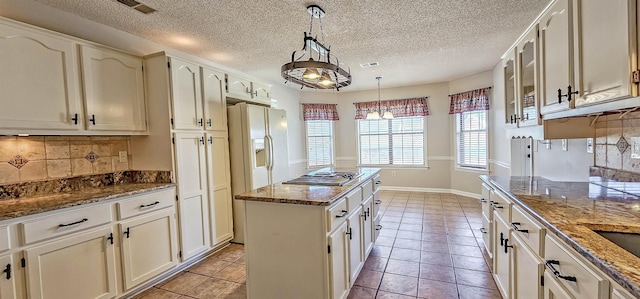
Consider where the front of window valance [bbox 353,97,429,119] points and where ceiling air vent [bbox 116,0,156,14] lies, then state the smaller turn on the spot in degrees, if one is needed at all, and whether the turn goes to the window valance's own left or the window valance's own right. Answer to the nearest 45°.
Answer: approximately 45° to the window valance's own right

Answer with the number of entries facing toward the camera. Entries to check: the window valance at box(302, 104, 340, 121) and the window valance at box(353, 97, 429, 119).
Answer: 2

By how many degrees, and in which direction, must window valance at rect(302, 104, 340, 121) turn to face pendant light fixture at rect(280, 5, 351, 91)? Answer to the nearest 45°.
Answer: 0° — it already faces it

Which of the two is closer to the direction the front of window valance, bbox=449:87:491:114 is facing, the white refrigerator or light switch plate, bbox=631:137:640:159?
the white refrigerator

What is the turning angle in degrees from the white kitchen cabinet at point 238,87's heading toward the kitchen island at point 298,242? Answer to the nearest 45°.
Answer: approximately 45° to its right

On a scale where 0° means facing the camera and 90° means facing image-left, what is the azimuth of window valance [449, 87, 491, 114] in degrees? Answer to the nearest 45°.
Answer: approximately 45°

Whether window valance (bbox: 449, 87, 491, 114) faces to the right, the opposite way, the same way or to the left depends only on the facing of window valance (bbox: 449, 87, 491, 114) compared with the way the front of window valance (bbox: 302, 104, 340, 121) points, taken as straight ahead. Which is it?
to the right

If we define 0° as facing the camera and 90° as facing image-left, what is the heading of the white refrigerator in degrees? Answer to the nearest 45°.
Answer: approximately 315°
